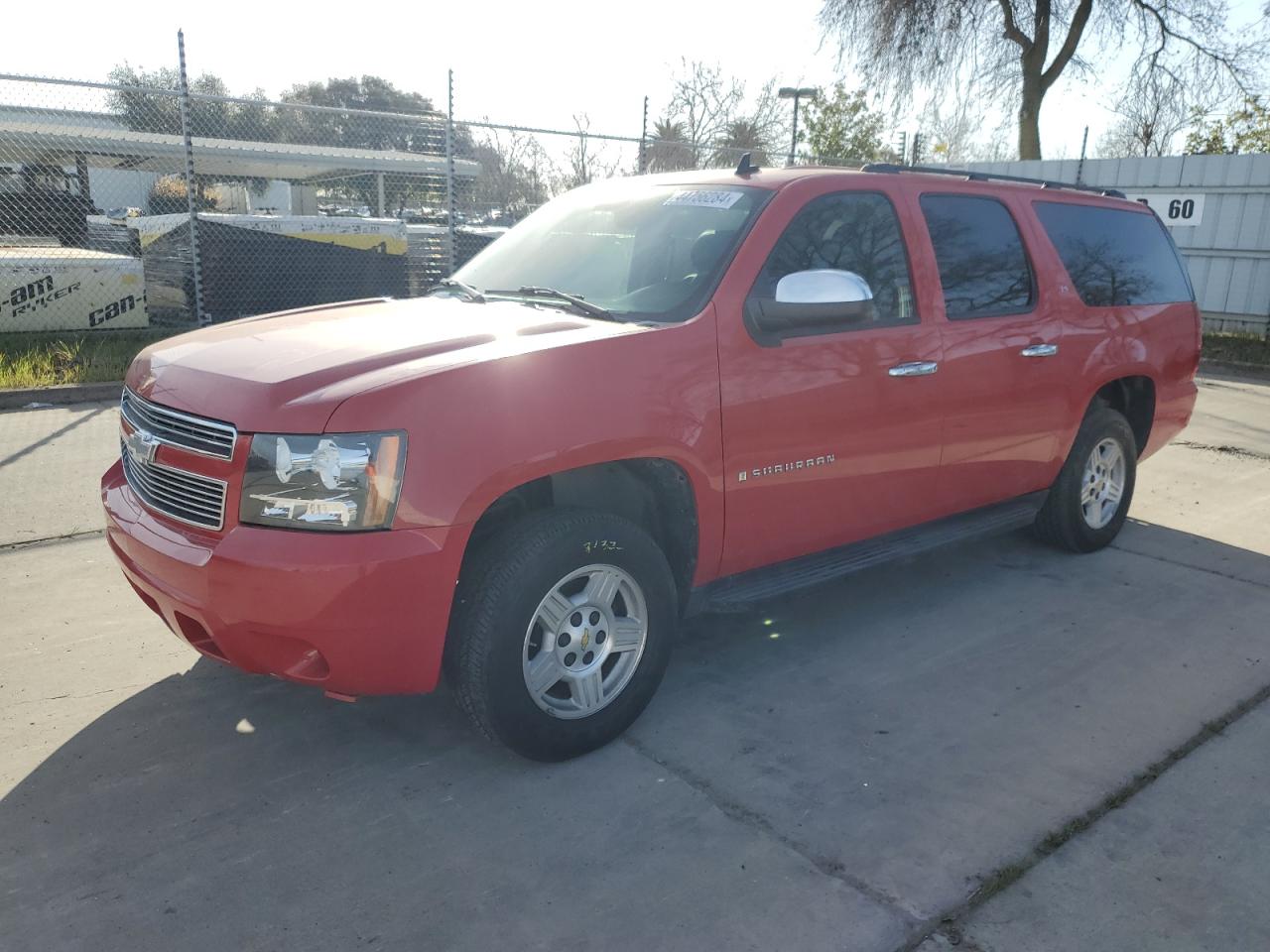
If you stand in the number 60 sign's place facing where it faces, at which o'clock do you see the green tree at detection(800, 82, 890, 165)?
The green tree is roughly at 5 o'clock from the number 60 sign.

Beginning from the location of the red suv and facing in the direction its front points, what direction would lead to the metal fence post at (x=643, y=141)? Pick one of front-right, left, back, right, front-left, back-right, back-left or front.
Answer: back-right

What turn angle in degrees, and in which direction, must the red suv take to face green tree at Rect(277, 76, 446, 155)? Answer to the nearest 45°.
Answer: approximately 135° to its right

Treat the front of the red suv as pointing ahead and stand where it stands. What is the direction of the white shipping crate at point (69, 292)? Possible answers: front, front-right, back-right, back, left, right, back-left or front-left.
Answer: right

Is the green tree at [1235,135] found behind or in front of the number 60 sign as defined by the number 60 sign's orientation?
behind

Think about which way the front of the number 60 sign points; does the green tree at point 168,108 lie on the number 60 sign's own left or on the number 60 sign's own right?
on the number 60 sign's own right

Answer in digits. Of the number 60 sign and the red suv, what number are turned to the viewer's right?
0

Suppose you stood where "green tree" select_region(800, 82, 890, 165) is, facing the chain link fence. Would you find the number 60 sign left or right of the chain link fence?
left

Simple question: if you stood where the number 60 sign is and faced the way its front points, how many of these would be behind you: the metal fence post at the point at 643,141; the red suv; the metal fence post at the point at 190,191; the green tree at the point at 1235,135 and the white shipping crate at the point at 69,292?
1

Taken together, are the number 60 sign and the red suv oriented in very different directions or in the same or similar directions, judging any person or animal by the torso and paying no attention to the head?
same or similar directions

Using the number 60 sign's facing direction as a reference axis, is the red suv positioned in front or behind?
in front

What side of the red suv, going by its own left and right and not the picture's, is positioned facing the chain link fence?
right

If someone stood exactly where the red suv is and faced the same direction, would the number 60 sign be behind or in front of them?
behind

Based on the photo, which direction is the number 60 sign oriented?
toward the camera

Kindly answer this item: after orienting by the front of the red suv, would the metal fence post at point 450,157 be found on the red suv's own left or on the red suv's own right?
on the red suv's own right

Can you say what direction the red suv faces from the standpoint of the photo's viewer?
facing the viewer and to the left of the viewer
